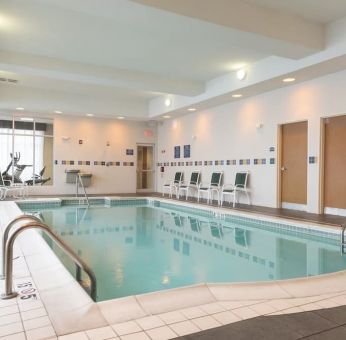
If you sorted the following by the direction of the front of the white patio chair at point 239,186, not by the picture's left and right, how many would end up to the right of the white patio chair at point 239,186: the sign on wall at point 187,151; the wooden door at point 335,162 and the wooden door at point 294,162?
1

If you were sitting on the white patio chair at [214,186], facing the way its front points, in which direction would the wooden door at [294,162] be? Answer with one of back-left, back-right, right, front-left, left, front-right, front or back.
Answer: left

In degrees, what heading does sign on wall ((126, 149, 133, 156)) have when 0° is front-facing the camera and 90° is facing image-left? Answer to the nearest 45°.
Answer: approximately 0°

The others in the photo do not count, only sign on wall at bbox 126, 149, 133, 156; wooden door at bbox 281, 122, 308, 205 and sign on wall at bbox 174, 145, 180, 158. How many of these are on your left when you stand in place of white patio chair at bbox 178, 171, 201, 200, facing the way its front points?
1

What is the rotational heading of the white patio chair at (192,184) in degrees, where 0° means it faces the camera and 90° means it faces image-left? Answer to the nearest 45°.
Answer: approximately 45°

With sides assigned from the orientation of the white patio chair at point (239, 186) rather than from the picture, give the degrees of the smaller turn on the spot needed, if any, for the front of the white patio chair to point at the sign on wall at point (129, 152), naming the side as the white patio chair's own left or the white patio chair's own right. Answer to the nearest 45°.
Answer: approximately 90° to the white patio chair's own right

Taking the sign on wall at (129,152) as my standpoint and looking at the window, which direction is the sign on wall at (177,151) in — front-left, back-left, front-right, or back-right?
back-left

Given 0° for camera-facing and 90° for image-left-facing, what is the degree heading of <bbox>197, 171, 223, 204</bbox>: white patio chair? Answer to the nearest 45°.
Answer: approximately 45°

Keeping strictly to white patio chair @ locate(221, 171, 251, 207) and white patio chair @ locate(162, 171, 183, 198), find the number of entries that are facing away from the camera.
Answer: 0
